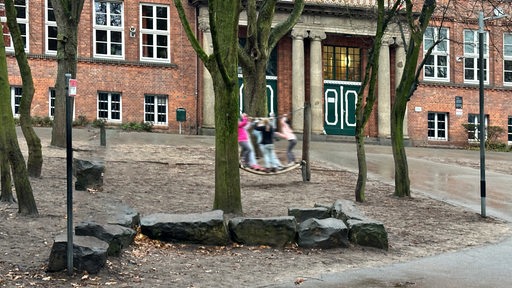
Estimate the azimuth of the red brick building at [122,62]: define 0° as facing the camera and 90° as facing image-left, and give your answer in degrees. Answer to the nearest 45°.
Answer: approximately 0°

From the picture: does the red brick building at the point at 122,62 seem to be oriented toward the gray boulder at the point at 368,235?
yes

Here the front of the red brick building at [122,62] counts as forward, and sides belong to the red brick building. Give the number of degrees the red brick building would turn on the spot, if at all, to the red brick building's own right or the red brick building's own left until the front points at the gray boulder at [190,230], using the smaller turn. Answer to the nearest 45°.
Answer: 0° — it already faces it

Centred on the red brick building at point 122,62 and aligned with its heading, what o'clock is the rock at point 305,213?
The rock is roughly at 12 o'clock from the red brick building.

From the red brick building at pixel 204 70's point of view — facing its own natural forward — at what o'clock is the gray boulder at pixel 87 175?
The gray boulder is roughly at 12 o'clock from the red brick building.

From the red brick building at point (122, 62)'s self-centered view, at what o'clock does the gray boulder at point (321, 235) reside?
The gray boulder is roughly at 12 o'clock from the red brick building.

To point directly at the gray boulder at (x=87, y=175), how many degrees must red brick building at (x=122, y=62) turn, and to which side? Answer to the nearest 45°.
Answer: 0° — it already faces it

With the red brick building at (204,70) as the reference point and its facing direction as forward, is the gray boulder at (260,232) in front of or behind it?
in front

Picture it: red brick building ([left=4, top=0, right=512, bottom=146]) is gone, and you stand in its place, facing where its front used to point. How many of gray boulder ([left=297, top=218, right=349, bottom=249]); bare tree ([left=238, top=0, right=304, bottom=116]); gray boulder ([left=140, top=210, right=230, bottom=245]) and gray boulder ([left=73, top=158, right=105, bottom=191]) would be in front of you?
4
